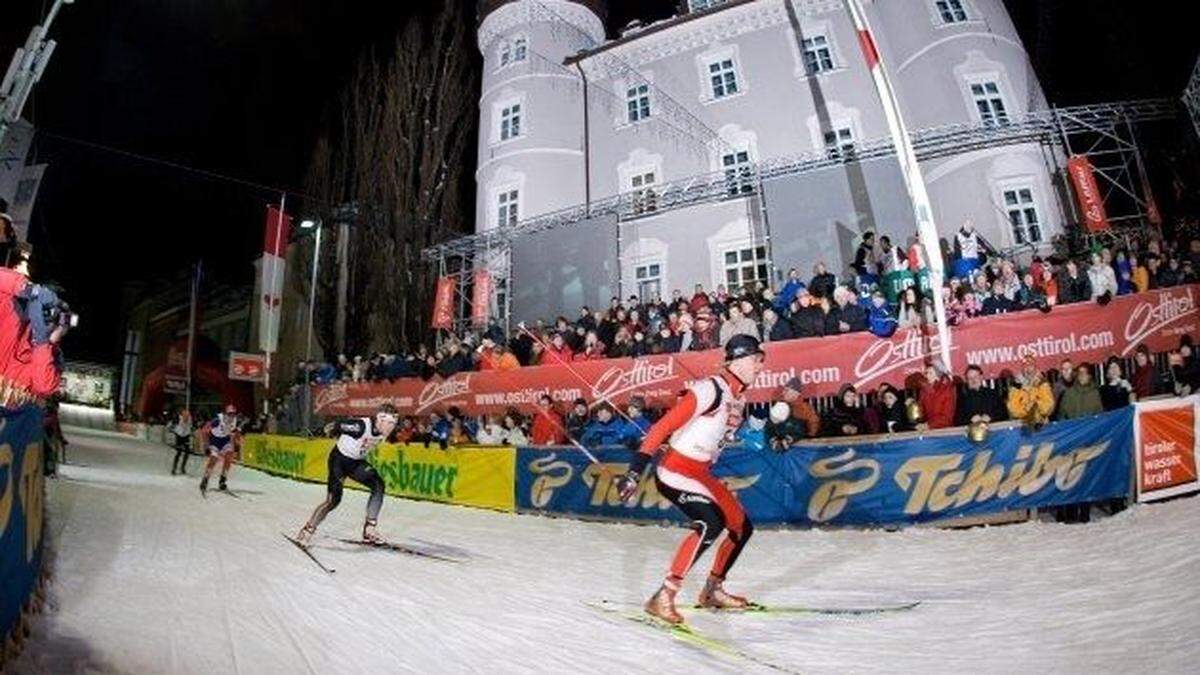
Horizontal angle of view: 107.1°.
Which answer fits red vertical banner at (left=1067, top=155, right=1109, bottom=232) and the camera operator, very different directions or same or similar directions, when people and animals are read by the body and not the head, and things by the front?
very different directions

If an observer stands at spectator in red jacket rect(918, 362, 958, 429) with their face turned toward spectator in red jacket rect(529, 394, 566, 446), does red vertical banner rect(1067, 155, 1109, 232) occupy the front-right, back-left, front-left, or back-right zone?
back-right

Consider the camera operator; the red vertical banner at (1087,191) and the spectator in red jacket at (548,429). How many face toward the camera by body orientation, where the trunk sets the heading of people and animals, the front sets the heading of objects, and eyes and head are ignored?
2

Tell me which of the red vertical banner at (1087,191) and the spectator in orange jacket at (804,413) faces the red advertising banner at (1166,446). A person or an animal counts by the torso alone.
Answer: the red vertical banner

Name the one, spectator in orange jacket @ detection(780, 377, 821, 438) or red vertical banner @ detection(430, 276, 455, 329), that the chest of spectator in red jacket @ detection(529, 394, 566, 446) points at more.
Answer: the spectator in orange jacket

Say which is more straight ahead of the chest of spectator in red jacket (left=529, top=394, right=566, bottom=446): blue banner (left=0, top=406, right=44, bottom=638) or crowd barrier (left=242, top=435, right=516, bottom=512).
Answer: the blue banner

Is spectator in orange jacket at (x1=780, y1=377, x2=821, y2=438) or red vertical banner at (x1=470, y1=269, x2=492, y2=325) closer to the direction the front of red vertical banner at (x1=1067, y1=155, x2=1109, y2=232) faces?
the spectator in orange jacket

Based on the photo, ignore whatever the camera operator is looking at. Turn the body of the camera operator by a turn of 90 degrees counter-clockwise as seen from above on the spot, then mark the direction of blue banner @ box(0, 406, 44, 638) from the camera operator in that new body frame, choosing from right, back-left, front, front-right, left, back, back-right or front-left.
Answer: back

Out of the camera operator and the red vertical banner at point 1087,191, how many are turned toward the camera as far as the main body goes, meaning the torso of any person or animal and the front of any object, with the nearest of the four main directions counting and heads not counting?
1

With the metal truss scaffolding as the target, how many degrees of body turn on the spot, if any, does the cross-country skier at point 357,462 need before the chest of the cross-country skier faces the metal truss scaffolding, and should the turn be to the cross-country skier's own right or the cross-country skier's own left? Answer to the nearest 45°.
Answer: approximately 45° to the cross-country skier's own left
